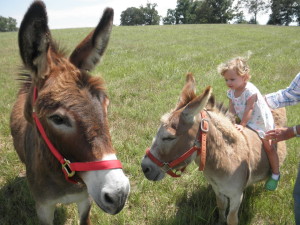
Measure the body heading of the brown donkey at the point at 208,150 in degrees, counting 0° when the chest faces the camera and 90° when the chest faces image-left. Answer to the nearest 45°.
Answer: approximately 45°

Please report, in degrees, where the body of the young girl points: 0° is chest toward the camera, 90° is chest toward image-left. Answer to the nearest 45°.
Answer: approximately 45°

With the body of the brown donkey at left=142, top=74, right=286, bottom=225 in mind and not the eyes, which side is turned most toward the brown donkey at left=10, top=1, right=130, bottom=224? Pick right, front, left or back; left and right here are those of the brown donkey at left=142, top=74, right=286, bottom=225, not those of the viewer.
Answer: front

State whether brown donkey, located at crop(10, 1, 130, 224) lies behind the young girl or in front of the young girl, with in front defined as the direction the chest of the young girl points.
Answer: in front
